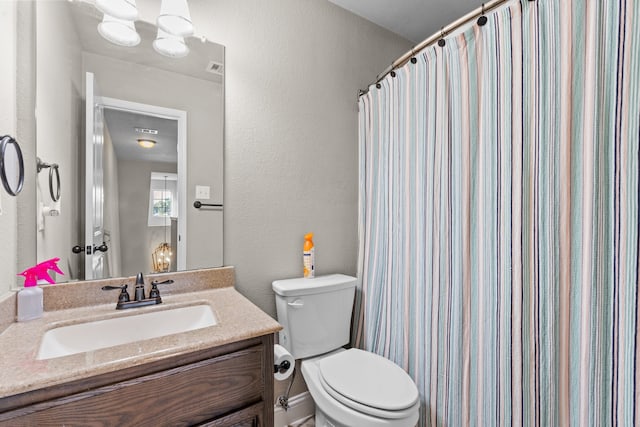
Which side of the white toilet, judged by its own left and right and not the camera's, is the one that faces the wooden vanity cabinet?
right

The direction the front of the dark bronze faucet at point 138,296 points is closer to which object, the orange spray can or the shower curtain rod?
the shower curtain rod

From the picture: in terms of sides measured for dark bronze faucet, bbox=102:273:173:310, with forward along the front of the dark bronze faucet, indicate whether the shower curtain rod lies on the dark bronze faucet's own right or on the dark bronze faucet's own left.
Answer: on the dark bronze faucet's own left

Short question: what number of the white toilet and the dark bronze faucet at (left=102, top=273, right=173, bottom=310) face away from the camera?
0

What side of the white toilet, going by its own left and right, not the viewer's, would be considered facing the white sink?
right

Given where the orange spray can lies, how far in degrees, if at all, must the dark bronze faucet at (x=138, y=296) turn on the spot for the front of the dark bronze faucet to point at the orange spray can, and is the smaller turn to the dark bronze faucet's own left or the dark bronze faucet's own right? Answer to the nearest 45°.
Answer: approximately 90° to the dark bronze faucet's own left

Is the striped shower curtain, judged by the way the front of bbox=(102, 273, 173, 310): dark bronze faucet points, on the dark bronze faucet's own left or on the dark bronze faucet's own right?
on the dark bronze faucet's own left

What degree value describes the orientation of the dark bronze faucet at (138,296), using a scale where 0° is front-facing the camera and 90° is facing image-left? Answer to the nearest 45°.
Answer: approximately 0°
